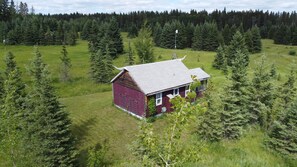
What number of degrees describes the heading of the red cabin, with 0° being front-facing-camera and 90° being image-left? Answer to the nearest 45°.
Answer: approximately 315°

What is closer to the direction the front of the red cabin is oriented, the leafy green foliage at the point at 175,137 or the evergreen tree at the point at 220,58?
the leafy green foliage

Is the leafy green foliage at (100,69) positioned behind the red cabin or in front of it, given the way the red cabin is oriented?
behind

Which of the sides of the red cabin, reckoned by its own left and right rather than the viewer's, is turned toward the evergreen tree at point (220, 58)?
left

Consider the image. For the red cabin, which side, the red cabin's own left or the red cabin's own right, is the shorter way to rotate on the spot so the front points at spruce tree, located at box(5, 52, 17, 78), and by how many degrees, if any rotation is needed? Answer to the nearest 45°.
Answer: approximately 135° to the red cabin's own right

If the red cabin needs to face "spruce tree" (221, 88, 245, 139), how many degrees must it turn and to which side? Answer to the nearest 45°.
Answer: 0° — it already faces it

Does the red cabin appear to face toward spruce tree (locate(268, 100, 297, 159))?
yes
